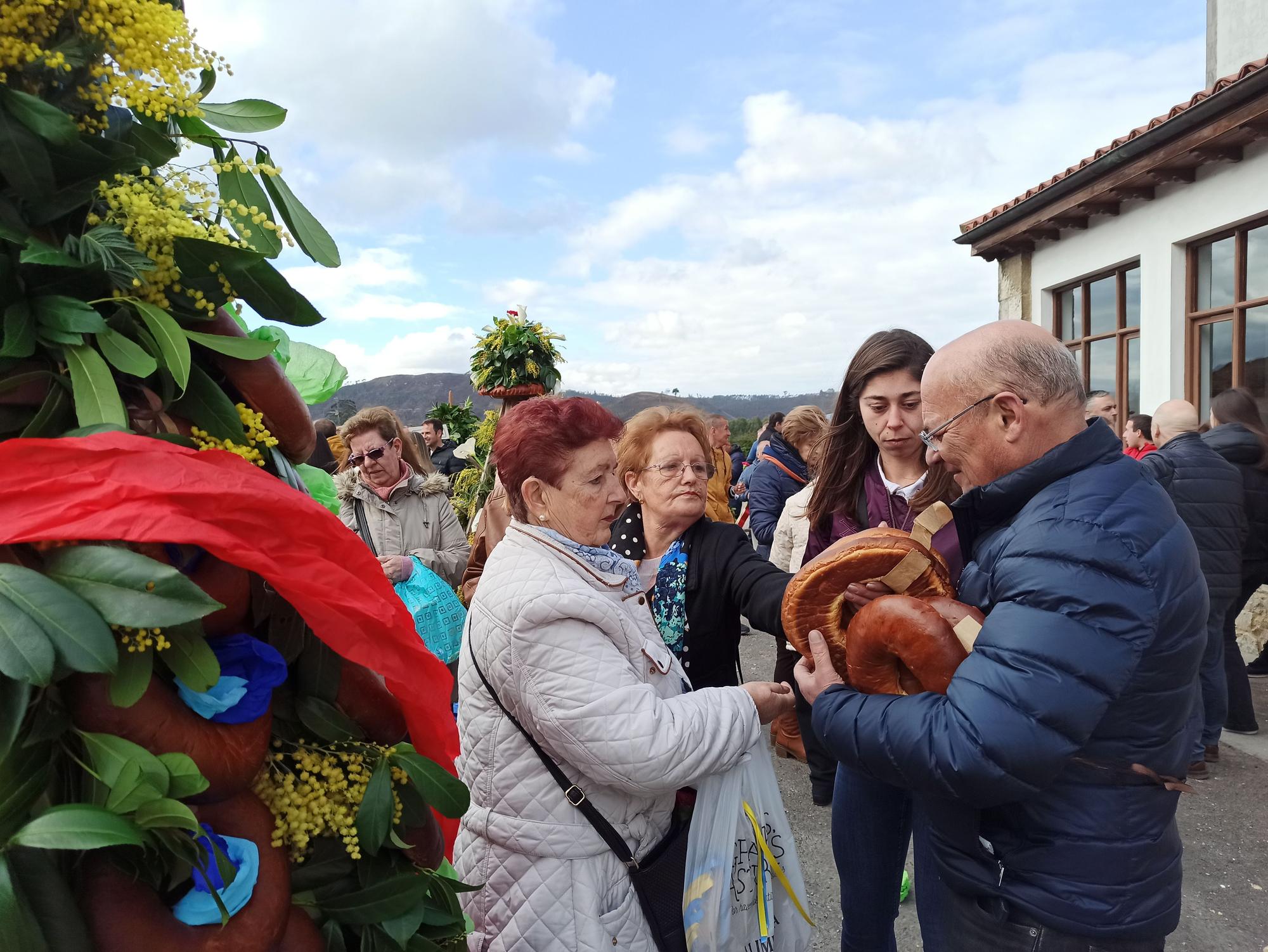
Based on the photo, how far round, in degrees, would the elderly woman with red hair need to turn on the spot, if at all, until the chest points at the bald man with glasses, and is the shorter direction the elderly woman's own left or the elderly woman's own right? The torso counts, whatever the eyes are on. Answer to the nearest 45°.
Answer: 0° — they already face them

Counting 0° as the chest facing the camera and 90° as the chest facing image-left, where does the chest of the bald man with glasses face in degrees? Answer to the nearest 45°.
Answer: approximately 90°

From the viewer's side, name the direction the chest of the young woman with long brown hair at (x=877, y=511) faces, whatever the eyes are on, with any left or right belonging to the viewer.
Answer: facing the viewer

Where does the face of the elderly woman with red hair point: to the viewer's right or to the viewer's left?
to the viewer's right

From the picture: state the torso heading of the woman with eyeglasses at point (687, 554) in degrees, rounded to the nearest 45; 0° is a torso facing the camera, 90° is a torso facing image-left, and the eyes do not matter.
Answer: approximately 315°

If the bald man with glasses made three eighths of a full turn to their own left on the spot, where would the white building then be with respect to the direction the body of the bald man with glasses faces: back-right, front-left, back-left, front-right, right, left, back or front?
back-left

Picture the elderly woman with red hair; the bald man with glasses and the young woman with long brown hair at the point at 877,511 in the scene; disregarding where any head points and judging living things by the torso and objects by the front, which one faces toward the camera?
the young woman with long brown hair

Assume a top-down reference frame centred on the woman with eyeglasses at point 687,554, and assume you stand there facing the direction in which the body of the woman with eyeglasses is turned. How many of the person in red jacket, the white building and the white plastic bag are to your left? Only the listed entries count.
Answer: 2

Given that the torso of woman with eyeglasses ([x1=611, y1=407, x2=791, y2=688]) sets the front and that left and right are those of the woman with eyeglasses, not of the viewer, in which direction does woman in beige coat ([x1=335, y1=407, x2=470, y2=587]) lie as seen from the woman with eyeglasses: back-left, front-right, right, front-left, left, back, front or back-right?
back

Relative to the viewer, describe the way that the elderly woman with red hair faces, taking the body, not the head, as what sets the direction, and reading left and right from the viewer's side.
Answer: facing to the right of the viewer

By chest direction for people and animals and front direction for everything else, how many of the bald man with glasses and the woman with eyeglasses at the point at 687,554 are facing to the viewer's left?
1

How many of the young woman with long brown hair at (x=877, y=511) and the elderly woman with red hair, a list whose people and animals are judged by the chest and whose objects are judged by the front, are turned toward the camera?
1

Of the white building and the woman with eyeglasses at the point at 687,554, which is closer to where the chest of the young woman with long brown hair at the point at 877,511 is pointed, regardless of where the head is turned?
the woman with eyeglasses

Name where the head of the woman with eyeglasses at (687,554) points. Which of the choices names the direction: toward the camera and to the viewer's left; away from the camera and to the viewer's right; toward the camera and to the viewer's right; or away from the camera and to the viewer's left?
toward the camera and to the viewer's right

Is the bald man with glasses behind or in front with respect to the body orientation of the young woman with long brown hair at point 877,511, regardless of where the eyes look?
in front
